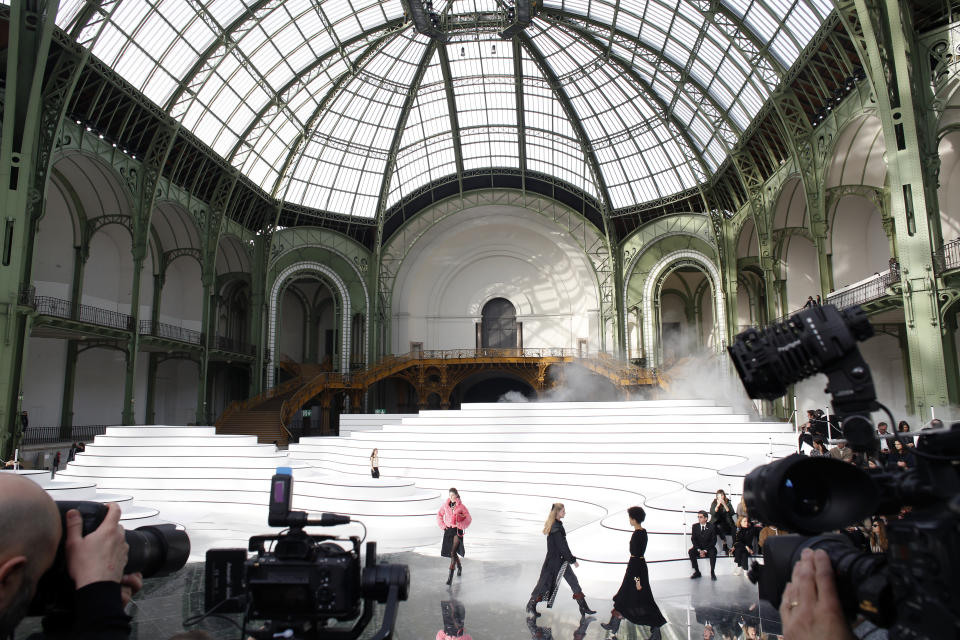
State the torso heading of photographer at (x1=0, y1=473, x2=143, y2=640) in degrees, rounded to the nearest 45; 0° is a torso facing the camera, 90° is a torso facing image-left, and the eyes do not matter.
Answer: approximately 225°

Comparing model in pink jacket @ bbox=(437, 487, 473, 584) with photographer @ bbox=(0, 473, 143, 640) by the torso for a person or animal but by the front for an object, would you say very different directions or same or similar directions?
very different directions

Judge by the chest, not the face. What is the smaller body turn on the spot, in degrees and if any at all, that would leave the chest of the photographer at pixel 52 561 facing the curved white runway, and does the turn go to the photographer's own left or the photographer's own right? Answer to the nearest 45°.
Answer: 0° — they already face it

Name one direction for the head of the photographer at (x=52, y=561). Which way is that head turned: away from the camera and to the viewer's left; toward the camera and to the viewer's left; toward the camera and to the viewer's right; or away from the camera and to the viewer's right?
away from the camera and to the viewer's right

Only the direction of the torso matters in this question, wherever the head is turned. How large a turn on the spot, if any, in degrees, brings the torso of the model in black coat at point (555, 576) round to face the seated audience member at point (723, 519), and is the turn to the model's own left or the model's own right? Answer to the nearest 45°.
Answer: approximately 45° to the model's own left

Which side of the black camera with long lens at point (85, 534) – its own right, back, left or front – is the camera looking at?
right

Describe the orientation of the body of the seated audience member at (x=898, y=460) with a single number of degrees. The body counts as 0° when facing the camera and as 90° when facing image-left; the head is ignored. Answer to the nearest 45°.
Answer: approximately 45°

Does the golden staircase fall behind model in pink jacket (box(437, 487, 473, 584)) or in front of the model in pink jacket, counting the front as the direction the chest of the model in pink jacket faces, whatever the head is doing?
behind

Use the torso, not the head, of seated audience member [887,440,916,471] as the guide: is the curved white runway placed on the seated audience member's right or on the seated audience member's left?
on the seated audience member's right
